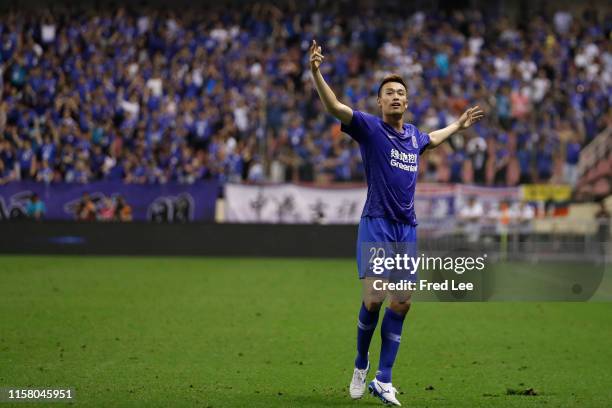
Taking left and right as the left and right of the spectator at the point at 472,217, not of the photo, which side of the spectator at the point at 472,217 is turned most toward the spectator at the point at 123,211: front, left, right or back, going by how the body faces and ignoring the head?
right

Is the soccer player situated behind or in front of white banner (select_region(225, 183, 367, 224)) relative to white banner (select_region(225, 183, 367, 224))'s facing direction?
in front

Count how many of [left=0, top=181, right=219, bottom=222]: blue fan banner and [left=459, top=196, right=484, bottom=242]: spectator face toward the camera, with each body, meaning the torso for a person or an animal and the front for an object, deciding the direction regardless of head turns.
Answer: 2

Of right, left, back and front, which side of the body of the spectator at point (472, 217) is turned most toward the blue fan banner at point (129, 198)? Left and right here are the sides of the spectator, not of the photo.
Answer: right

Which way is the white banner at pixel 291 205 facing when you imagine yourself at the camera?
facing the viewer

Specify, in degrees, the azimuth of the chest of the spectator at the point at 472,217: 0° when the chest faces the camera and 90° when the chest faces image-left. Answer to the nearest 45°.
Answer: approximately 0°

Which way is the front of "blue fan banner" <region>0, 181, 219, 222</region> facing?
toward the camera

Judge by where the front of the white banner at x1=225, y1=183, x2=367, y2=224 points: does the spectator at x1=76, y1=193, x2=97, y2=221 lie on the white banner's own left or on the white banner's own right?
on the white banner's own right

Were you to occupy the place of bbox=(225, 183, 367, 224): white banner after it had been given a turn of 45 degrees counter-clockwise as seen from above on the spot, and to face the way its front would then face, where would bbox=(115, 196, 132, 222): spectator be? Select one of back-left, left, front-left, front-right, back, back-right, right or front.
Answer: back-right

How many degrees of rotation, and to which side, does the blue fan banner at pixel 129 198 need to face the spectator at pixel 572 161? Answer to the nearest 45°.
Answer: approximately 90° to its left

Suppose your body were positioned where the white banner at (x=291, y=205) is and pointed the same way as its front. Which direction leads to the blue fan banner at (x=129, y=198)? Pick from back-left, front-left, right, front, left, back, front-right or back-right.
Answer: right

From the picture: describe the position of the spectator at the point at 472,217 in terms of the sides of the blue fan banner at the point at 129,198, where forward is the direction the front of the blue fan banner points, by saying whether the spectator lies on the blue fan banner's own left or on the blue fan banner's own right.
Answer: on the blue fan banner's own left

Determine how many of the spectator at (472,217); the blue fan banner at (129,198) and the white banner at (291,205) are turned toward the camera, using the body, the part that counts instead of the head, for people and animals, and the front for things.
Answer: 3

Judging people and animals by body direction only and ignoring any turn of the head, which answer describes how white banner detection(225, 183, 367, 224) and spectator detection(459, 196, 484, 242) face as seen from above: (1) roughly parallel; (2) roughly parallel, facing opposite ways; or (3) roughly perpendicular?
roughly parallel
